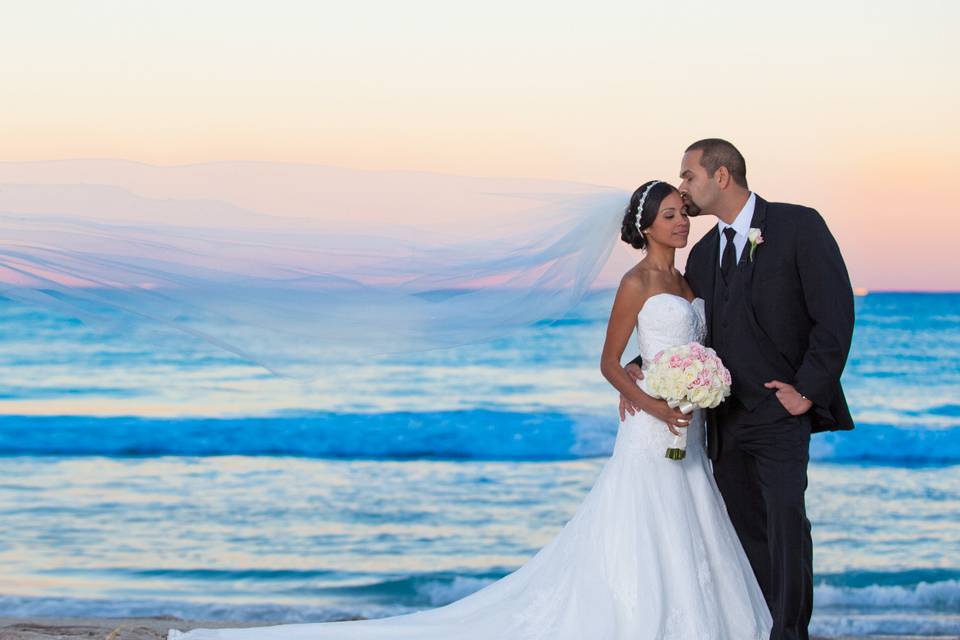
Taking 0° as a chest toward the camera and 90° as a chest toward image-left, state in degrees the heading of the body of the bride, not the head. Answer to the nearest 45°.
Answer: approximately 315°

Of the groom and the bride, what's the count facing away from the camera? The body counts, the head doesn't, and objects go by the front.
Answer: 0

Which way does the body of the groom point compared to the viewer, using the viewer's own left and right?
facing the viewer and to the left of the viewer
